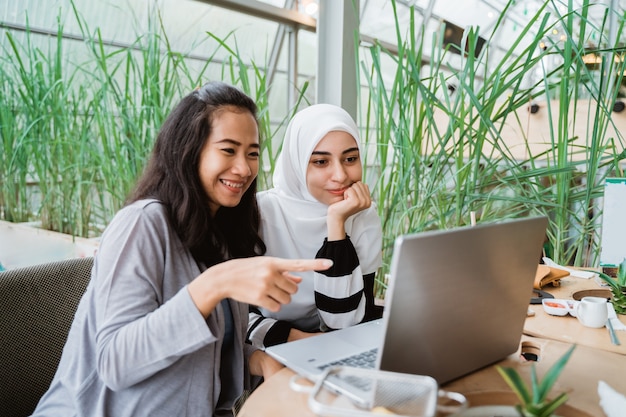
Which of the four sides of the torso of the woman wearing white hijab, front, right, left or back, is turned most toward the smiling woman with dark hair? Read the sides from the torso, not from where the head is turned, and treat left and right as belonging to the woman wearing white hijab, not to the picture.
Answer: right

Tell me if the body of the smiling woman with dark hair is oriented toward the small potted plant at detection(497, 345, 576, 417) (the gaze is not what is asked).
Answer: yes

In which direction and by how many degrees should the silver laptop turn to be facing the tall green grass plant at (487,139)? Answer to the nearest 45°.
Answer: approximately 45° to its right

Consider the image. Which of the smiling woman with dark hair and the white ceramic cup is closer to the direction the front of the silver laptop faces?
the smiling woman with dark hair

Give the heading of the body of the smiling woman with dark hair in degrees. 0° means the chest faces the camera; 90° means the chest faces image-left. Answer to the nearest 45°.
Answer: approximately 315°

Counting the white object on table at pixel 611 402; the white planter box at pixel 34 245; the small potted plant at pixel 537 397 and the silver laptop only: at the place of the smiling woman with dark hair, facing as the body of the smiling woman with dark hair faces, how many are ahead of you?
3

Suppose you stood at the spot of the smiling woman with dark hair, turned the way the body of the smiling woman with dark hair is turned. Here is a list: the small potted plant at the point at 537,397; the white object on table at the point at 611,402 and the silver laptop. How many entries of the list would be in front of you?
3
